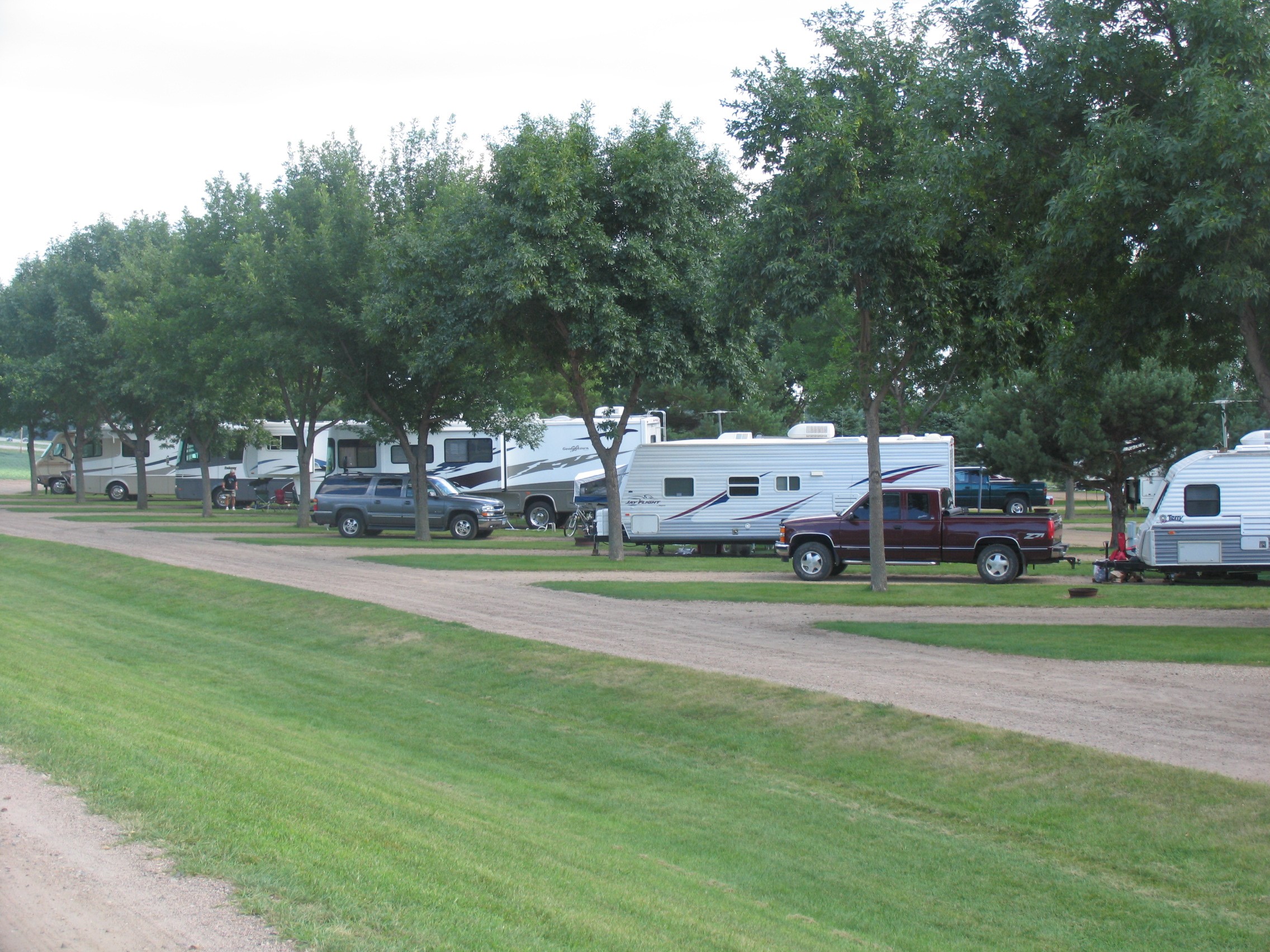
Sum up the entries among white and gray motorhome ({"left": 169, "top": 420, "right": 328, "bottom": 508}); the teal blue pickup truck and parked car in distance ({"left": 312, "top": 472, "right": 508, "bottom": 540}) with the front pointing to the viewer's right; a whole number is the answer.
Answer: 1

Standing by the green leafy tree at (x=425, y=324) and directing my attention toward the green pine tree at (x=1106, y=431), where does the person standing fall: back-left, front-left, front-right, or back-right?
back-left

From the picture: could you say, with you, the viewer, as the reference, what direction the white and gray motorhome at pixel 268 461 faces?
facing to the left of the viewer

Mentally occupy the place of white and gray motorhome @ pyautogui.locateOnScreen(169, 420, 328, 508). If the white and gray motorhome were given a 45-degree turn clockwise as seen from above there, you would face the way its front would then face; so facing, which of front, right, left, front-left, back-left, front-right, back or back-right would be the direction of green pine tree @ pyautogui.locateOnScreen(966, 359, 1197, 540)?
back

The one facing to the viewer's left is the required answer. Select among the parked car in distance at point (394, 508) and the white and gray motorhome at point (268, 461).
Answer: the white and gray motorhome

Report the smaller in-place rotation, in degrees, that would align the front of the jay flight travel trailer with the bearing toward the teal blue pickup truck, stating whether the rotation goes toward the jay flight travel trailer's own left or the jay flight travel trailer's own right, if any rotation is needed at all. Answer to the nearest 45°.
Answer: approximately 135° to the jay flight travel trailer's own right

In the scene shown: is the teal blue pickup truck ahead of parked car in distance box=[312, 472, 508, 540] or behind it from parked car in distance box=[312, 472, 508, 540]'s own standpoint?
ahead

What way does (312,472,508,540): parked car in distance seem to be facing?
to the viewer's right

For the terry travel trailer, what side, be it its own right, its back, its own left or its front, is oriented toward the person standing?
front

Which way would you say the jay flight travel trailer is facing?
to the viewer's left

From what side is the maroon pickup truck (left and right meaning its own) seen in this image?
left
